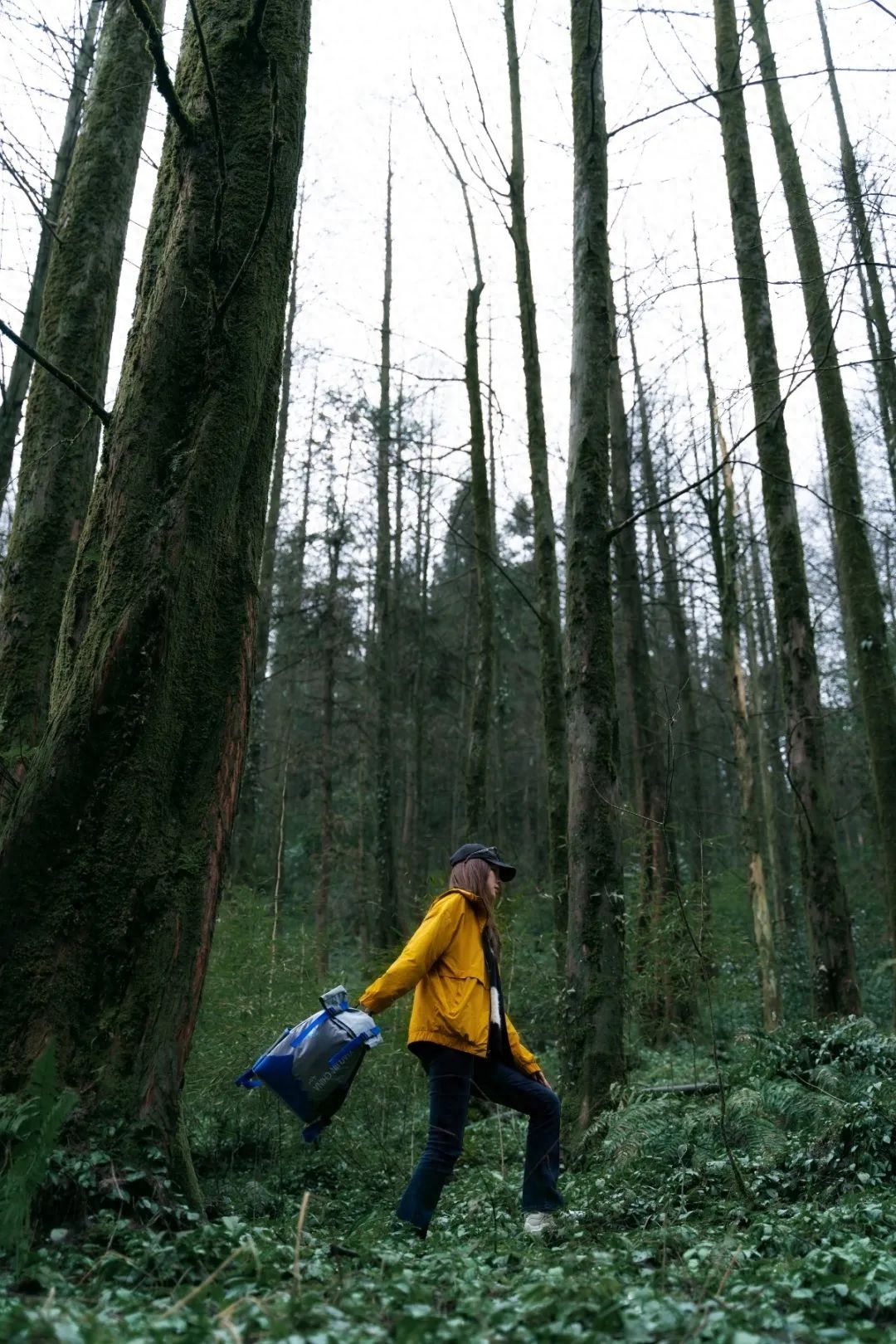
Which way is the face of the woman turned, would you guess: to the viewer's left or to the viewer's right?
to the viewer's right

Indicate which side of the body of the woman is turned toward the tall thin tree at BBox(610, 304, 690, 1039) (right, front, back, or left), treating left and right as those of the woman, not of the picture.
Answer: left

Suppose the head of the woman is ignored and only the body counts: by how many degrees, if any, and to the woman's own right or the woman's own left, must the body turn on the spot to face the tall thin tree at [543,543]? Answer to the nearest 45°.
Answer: approximately 90° to the woman's own left

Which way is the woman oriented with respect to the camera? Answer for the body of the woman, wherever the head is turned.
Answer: to the viewer's right

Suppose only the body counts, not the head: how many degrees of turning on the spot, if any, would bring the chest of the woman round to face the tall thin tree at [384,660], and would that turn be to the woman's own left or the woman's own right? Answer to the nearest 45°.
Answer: approximately 90° to the woman's own left

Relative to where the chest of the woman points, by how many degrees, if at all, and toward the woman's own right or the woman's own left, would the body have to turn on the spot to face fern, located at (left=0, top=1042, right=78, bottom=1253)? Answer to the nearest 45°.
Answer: approximately 135° to the woman's own right
